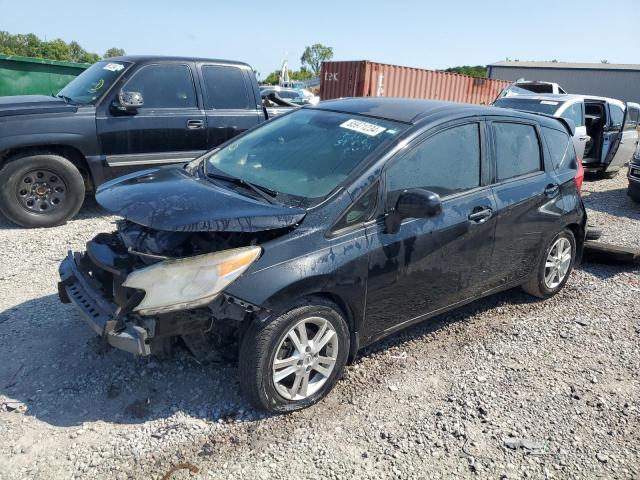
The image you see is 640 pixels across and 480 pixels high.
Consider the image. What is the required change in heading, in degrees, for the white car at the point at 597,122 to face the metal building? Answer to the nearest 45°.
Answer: approximately 135° to its right

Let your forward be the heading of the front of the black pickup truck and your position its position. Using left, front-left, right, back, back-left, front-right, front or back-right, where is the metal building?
back-right

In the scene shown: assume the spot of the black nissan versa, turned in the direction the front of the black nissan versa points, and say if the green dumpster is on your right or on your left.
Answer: on your right

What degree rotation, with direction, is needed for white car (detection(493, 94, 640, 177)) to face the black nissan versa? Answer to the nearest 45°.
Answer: approximately 45° to its left

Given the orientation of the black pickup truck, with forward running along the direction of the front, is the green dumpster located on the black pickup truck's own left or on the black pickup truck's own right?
on the black pickup truck's own right

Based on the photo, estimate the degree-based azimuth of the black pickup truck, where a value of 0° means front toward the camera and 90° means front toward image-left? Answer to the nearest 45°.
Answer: approximately 90°

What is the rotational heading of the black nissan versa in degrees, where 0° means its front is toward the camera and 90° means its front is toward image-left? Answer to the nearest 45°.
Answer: approximately 45°

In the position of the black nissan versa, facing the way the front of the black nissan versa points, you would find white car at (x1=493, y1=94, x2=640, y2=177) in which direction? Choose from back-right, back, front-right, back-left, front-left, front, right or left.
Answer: back
